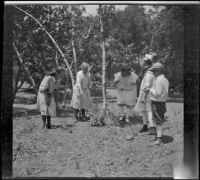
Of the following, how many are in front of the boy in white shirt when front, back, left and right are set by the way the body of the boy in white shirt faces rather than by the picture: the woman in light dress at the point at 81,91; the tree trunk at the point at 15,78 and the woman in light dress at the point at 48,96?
3

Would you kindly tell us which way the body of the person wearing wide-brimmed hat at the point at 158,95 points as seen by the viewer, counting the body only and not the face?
to the viewer's left

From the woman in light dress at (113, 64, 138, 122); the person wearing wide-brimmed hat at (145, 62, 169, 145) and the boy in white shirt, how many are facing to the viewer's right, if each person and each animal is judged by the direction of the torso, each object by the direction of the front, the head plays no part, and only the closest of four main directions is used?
0

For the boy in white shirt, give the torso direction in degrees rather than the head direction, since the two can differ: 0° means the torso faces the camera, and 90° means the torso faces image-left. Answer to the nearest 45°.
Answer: approximately 90°

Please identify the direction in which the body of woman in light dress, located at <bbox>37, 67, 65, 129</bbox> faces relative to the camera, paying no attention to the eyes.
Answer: to the viewer's right

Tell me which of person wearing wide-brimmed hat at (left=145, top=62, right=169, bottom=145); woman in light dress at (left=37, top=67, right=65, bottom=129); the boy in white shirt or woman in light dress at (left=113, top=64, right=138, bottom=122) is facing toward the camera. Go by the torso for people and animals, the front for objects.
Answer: woman in light dress at (left=113, top=64, right=138, bottom=122)

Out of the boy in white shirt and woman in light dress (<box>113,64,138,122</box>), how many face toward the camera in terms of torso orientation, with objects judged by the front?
1

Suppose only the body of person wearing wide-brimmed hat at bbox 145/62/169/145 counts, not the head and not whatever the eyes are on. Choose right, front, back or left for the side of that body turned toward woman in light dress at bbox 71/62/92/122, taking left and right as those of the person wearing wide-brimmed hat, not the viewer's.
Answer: front

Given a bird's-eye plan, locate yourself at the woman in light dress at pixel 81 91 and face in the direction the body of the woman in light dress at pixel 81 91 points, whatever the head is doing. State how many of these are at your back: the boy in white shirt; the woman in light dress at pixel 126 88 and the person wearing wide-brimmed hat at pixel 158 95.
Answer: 0

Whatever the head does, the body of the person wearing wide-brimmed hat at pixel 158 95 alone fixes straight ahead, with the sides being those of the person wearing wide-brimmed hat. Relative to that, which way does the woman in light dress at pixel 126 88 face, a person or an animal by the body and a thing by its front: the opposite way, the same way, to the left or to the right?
to the left

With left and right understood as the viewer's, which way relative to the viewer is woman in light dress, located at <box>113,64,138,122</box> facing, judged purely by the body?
facing the viewer

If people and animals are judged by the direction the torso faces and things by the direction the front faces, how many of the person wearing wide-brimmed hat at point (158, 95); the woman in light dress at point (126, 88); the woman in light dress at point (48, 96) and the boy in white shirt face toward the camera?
1

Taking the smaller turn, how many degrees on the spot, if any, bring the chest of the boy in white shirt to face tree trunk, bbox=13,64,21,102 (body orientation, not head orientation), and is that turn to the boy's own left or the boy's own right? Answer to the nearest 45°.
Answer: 0° — they already face it

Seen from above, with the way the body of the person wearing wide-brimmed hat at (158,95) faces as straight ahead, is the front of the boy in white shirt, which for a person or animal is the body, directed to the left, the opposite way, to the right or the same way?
the same way
